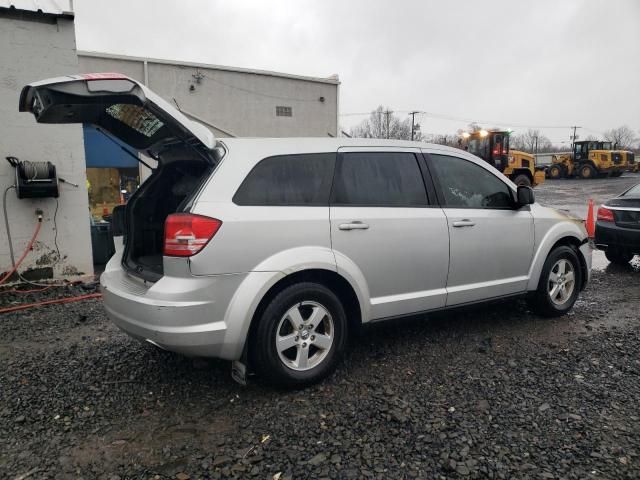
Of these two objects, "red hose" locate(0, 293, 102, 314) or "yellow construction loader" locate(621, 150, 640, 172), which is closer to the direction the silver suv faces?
the yellow construction loader

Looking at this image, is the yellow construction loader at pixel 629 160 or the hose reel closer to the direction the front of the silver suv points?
the yellow construction loader

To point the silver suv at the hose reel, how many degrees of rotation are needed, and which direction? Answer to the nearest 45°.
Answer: approximately 90° to its left

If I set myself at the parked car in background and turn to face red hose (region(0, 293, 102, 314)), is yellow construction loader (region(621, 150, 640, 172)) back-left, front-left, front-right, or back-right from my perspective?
back-right

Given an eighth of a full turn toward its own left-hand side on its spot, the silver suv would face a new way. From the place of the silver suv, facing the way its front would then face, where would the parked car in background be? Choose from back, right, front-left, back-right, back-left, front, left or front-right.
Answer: front-right

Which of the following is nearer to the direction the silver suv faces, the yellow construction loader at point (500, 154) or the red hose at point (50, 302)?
the yellow construction loader

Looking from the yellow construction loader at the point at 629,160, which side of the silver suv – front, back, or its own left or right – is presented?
front

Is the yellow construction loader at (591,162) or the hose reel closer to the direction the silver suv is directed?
the yellow construction loader

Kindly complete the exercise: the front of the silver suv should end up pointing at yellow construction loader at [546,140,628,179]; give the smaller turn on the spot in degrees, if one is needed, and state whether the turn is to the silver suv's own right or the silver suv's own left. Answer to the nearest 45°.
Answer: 0° — it already faces it

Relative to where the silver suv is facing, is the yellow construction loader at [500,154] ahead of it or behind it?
ahead

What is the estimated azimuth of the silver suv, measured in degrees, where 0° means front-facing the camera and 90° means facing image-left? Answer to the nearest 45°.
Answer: approximately 225°

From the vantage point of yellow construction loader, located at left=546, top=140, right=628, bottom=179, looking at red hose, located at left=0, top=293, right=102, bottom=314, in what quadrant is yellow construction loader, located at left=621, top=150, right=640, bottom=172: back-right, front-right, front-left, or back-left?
back-left
